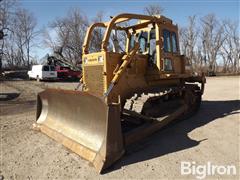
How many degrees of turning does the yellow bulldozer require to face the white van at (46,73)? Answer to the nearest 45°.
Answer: approximately 135° to its right
